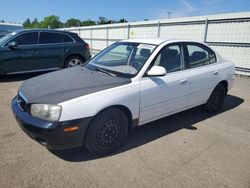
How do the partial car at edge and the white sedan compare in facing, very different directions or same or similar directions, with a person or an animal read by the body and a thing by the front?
same or similar directions

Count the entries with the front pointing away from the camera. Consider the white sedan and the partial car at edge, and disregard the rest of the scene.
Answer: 0

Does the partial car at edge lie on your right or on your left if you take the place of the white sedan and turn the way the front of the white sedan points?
on your right

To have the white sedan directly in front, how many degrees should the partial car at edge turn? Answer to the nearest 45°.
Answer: approximately 90° to its left

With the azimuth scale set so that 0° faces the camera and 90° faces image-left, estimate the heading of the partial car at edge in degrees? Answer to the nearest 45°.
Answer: approximately 90°

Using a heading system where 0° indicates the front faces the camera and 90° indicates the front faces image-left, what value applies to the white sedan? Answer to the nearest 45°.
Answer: approximately 45°
